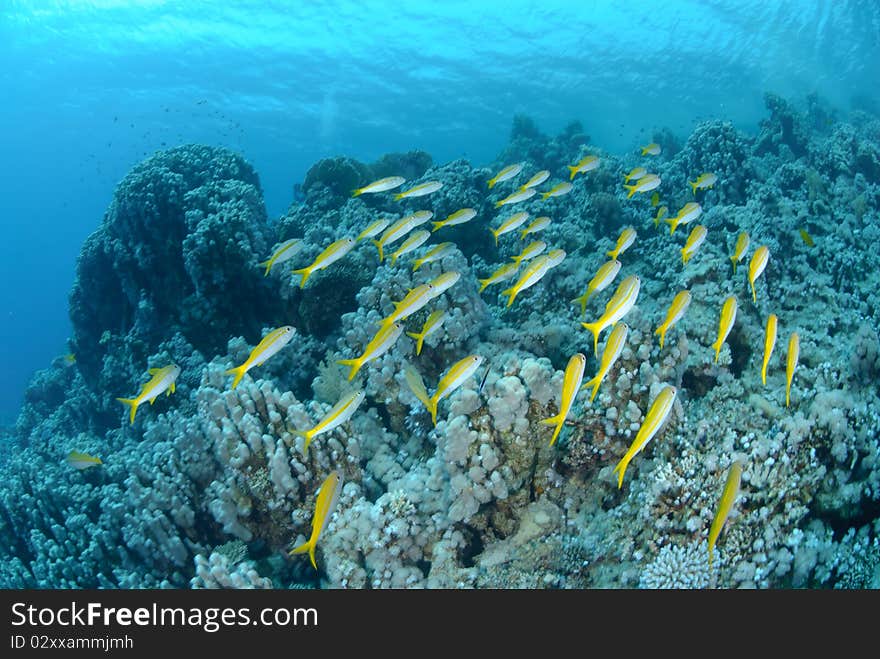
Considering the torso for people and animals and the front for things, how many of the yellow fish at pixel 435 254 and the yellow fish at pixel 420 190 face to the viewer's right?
2

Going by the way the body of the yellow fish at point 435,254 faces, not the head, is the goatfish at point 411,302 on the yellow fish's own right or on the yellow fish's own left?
on the yellow fish's own right

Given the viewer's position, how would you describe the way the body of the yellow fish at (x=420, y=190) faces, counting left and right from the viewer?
facing to the right of the viewer

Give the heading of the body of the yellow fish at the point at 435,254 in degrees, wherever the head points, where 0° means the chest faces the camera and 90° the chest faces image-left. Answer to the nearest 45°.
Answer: approximately 270°

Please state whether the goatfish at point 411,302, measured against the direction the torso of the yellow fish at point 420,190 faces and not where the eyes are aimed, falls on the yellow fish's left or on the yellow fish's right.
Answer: on the yellow fish's right

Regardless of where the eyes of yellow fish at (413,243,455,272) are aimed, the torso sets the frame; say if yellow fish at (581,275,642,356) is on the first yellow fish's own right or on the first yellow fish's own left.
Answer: on the first yellow fish's own right

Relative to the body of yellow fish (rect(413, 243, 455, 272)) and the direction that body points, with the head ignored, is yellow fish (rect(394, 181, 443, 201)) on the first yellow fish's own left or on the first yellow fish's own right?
on the first yellow fish's own left

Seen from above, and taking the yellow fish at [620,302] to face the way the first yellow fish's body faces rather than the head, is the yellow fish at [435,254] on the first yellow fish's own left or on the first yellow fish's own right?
on the first yellow fish's own left

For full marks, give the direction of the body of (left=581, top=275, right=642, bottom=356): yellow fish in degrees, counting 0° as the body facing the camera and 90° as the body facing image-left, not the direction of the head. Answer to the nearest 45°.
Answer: approximately 225°

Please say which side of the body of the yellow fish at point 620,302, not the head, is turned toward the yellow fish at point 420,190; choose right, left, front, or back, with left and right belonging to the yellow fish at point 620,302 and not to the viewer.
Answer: left
